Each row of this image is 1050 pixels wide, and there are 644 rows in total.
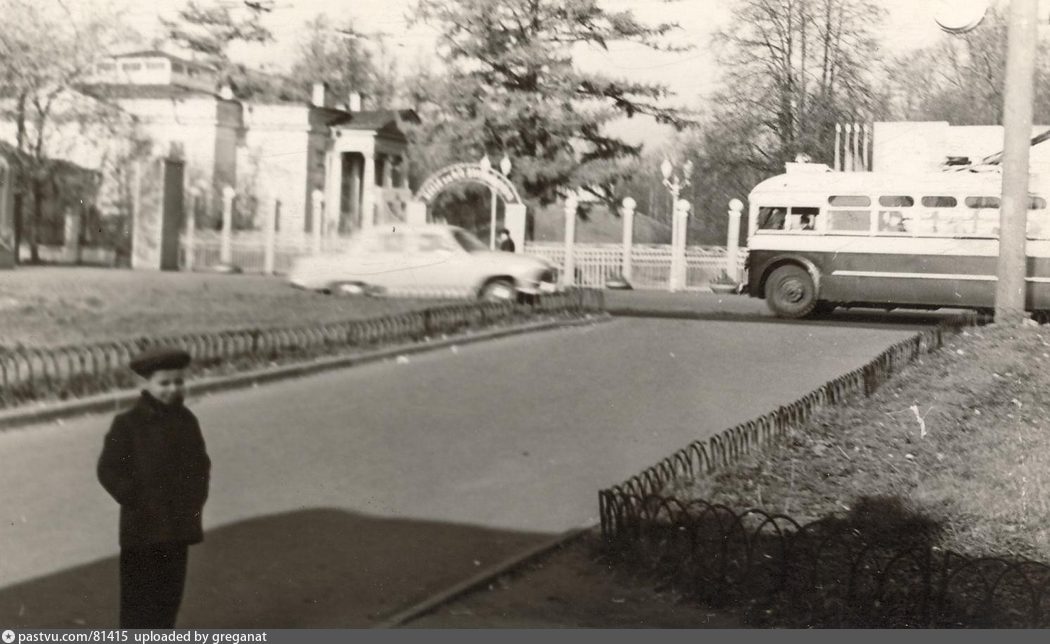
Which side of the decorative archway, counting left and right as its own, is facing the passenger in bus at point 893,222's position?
left

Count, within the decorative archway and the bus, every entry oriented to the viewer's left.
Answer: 1

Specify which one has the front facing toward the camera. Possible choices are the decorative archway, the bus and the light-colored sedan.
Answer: the decorative archway

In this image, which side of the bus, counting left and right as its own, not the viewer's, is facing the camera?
left

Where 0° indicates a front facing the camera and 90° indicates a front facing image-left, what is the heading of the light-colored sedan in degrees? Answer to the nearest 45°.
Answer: approximately 270°

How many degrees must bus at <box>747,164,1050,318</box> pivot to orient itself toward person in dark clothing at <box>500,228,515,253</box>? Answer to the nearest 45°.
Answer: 0° — it already faces them
